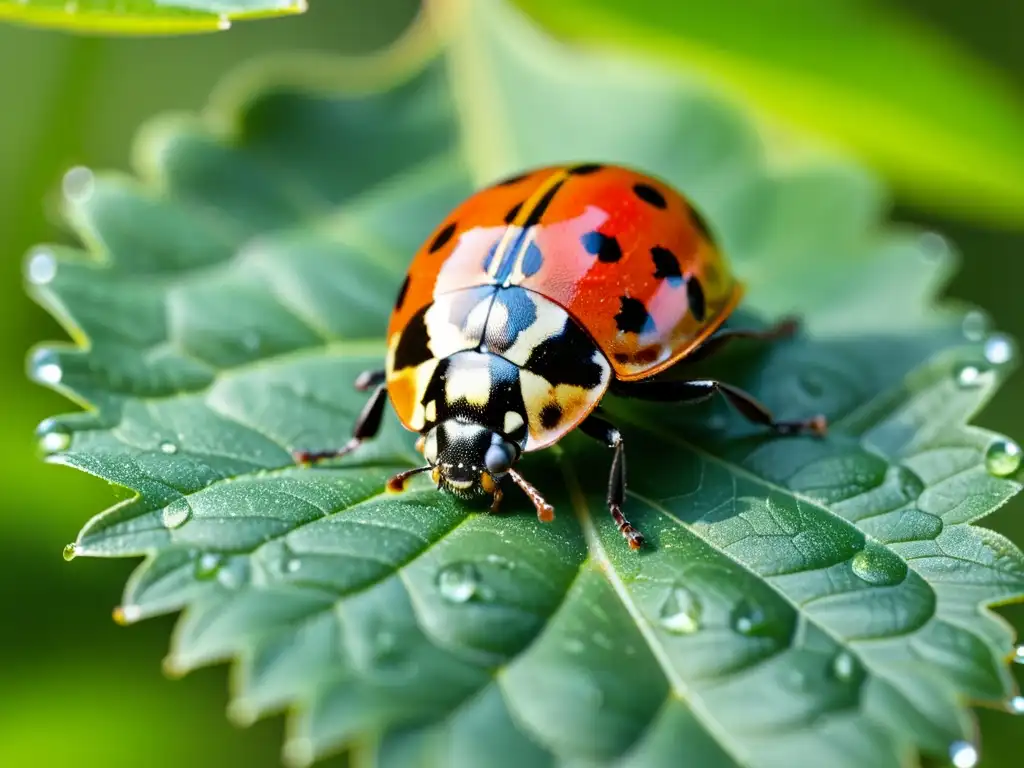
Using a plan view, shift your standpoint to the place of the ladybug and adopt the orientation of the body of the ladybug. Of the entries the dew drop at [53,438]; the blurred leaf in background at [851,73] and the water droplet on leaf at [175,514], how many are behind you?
1

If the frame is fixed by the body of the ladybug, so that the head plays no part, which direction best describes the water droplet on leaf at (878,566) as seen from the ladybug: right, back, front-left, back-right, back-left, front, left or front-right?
left

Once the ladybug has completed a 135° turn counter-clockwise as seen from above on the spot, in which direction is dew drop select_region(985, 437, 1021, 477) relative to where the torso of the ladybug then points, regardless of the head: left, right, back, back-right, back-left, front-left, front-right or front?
front

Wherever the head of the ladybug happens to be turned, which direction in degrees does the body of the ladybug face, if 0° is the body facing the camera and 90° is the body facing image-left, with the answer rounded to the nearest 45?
approximately 45°

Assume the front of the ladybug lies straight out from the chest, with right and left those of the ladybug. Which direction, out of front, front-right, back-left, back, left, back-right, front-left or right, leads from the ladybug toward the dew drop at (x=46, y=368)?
front-right

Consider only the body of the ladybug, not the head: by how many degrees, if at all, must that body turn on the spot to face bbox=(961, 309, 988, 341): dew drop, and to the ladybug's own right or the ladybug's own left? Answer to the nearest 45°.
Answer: approximately 180°

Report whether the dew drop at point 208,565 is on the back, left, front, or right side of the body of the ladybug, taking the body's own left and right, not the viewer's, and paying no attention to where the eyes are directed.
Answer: front

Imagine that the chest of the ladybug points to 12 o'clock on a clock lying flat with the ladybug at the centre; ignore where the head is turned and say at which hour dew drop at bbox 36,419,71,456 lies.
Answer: The dew drop is roughly at 1 o'clock from the ladybug.

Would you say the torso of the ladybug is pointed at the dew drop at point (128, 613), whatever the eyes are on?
yes

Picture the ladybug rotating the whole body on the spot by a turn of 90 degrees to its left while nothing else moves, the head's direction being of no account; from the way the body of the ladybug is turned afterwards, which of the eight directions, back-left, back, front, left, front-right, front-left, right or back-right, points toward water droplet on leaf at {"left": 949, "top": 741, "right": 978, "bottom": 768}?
front

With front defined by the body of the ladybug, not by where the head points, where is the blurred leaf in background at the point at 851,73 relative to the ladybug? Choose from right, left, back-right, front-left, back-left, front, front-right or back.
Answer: back
